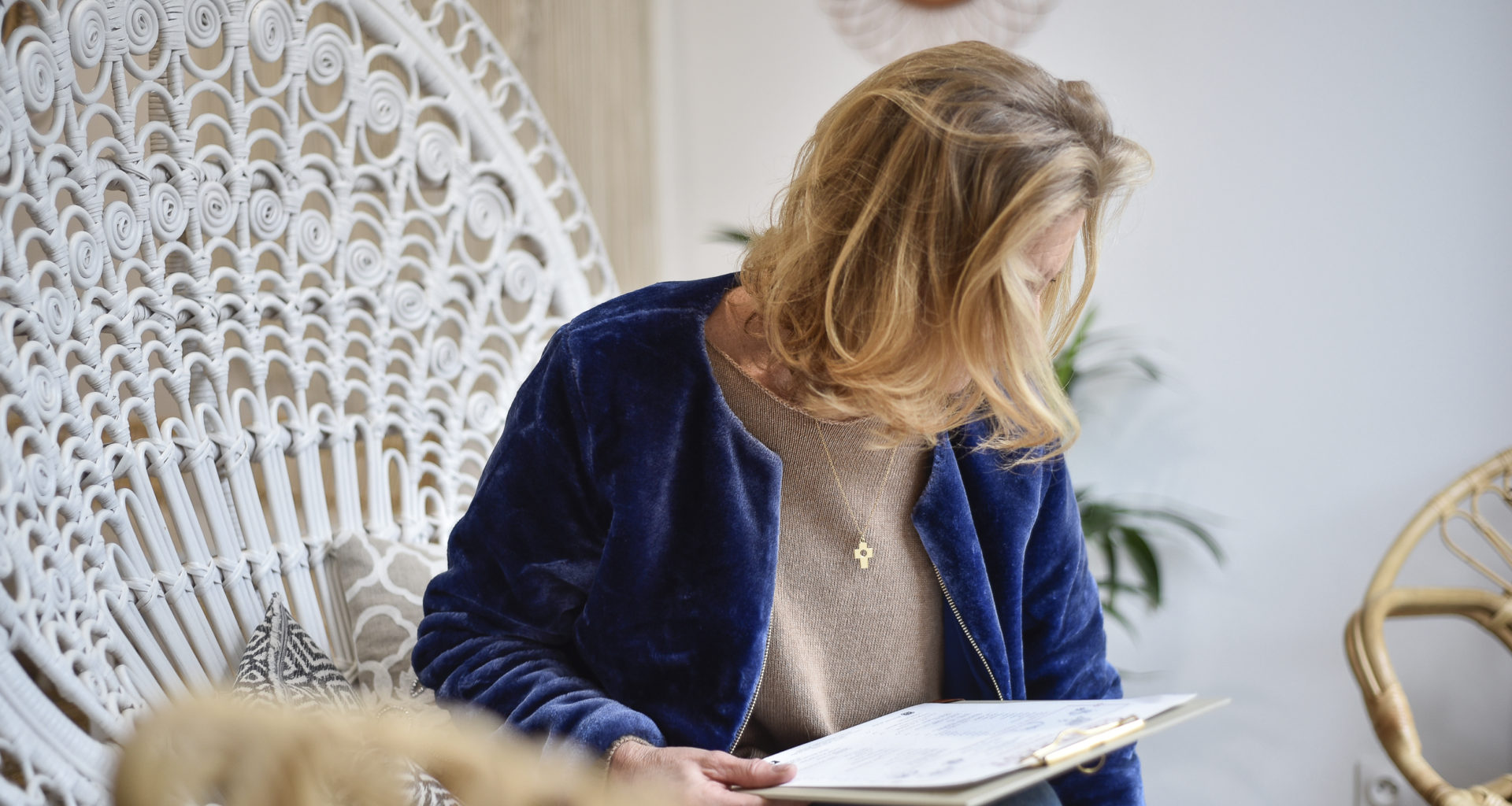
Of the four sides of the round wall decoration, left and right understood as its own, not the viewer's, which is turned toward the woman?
front

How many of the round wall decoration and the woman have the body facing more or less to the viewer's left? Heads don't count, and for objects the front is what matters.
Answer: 0

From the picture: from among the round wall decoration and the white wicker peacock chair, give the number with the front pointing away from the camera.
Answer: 0

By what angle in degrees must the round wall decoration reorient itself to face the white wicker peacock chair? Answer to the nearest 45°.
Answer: approximately 45° to its right

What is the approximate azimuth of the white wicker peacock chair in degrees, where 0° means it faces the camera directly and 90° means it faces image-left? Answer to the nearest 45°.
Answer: approximately 315°

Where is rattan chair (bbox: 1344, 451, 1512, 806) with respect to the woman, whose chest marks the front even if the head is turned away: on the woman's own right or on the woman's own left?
on the woman's own left

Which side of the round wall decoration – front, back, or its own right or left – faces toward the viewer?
front

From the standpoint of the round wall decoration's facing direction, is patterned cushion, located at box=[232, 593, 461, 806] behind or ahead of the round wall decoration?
ahead

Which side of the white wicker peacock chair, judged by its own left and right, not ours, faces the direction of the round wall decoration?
left
